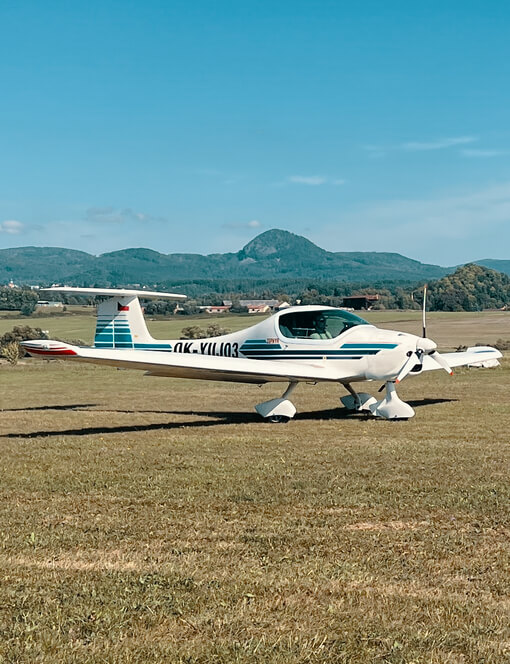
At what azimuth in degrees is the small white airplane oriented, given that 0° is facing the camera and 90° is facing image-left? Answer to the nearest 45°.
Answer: approximately 315°
